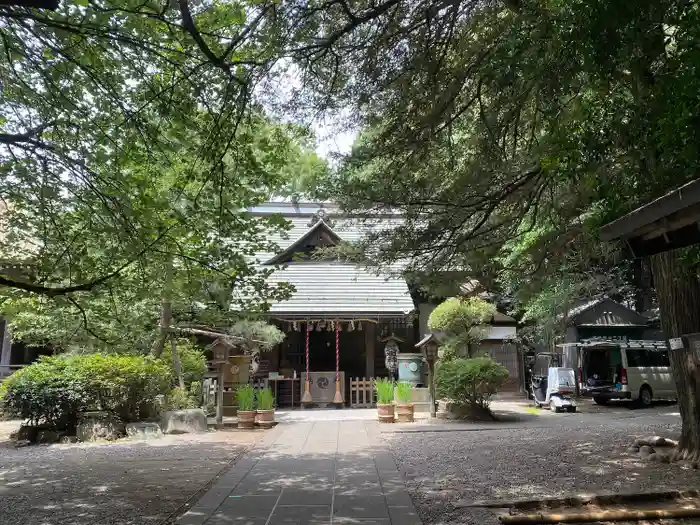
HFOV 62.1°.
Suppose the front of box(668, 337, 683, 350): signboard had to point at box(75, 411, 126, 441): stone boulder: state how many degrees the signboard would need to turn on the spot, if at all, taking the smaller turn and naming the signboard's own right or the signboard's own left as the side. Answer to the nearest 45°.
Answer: approximately 90° to the signboard's own right

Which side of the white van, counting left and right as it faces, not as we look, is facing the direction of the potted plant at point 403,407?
back

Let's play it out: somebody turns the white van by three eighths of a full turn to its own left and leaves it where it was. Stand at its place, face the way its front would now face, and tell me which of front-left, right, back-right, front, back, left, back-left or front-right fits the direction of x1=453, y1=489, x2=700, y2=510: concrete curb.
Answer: left

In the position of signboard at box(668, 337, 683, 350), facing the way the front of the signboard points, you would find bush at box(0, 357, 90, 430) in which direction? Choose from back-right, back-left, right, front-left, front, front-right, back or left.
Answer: right

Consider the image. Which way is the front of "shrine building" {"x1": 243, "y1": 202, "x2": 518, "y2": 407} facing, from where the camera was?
facing the viewer

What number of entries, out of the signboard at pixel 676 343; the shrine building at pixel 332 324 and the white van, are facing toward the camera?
2

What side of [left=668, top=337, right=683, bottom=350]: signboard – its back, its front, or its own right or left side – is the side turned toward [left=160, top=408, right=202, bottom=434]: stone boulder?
right

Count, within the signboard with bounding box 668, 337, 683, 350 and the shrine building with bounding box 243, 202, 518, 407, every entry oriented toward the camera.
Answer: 2

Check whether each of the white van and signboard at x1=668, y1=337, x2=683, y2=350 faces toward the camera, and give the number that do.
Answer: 1

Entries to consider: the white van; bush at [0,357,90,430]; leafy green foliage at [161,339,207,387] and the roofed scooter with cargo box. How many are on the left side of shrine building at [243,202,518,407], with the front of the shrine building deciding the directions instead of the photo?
2

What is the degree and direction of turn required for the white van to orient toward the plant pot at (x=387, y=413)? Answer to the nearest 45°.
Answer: approximately 180°

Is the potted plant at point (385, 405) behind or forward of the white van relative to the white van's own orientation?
behind

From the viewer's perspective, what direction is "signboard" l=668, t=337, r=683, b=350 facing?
toward the camera

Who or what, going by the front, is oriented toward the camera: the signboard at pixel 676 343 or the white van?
the signboard

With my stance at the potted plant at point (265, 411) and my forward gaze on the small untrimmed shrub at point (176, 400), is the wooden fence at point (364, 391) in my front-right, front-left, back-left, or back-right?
back-right
